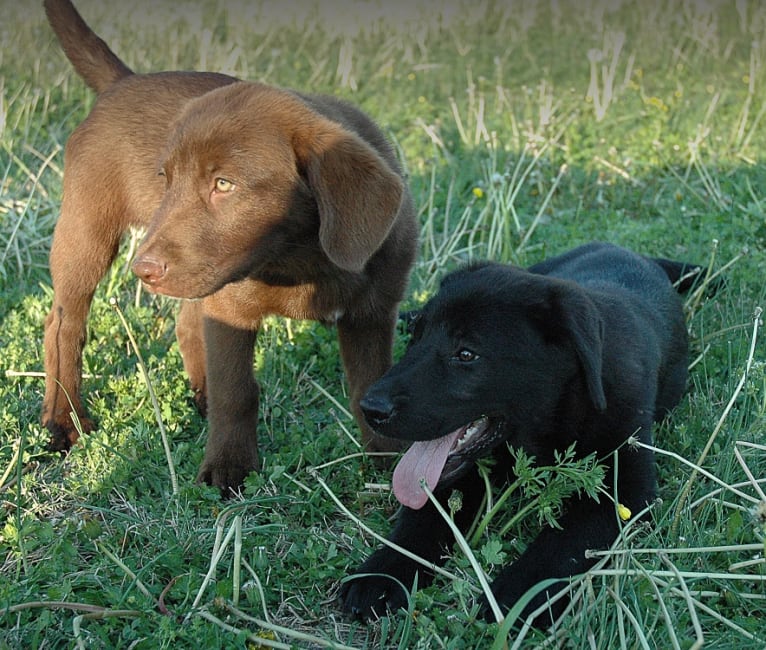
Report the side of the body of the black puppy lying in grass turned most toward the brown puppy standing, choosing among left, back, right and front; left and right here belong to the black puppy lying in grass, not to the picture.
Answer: right

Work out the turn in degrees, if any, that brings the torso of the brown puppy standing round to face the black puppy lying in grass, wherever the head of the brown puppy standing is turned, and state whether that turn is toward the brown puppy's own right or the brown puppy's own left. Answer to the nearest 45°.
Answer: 0° — it already faces it

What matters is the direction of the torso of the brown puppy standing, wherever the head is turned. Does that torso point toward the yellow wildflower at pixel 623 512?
yes

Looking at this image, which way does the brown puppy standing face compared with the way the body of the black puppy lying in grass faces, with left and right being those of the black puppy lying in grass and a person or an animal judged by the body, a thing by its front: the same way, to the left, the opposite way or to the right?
to the left

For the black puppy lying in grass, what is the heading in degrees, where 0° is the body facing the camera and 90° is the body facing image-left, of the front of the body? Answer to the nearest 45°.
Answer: approximately 45°

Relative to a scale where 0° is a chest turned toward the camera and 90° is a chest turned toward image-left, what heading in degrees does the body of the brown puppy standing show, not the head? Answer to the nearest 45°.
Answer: approximately 315°
